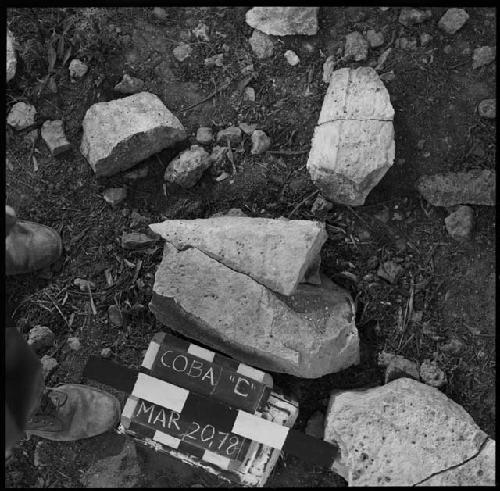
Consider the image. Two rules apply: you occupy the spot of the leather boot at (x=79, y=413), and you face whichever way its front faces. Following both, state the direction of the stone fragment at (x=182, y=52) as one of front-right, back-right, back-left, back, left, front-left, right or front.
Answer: front-left

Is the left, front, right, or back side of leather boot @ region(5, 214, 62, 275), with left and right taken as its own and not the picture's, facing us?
right

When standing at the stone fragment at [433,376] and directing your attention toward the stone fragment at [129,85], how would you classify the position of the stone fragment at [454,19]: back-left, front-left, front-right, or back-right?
front-right

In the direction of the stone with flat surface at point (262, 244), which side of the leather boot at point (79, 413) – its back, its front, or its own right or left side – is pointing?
front

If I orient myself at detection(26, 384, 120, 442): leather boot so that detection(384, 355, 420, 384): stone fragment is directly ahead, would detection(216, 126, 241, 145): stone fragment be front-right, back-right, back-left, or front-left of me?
front-left

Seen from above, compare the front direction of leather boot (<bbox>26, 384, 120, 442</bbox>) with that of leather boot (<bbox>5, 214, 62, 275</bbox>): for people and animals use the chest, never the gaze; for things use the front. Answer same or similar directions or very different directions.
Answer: same or similar directions

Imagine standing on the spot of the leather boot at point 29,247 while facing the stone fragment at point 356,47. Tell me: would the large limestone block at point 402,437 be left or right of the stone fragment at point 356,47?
right

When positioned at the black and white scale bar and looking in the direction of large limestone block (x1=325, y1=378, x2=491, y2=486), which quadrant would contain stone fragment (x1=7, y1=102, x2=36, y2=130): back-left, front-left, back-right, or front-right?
back-left

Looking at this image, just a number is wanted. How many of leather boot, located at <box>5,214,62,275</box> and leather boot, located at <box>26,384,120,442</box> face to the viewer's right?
2

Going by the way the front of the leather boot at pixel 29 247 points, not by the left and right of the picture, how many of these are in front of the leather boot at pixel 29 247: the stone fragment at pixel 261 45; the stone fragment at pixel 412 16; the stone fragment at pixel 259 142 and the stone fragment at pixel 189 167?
4

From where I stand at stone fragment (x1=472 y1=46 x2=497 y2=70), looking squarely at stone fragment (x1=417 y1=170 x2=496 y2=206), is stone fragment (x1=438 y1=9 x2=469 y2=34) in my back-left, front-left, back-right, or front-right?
back-right

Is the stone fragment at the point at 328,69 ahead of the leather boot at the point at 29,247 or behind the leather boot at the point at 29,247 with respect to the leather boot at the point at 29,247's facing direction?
ahead

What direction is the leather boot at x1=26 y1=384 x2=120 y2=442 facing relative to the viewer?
to the viewer's right
